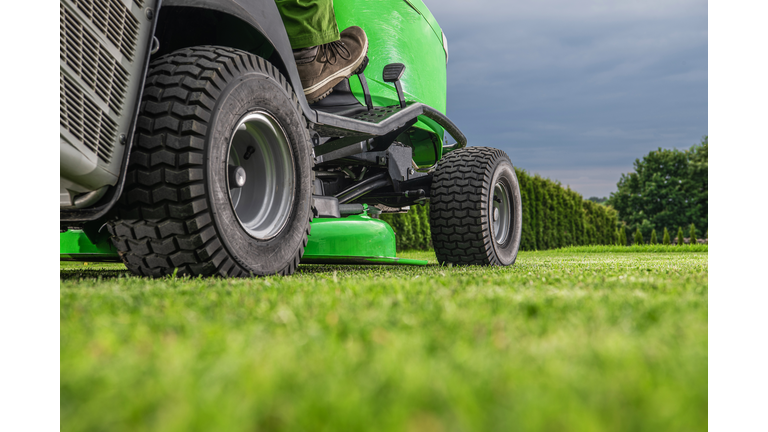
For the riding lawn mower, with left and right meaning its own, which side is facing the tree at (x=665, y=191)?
front

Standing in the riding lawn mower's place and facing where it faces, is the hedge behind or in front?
in front

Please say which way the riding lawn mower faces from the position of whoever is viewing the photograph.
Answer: facing away from the viewer and to the right of the viewer
